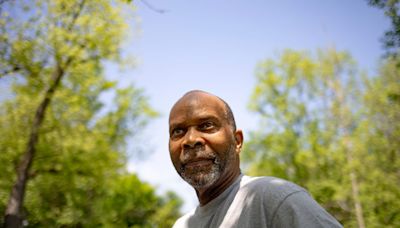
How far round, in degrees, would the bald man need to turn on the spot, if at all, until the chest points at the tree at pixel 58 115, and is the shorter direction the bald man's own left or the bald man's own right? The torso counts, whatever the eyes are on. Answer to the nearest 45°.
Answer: approximately 90° to the bald man's own right

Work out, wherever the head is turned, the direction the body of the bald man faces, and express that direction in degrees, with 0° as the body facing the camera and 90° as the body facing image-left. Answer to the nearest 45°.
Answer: approximately 45°

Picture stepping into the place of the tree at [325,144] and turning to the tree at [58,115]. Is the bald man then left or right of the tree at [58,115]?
left

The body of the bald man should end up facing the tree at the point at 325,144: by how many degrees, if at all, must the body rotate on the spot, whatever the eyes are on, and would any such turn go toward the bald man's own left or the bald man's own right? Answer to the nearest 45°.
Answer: approximately 135° to the bald man's own right

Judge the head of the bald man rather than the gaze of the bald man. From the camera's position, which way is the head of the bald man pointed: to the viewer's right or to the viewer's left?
to the viewer's left
